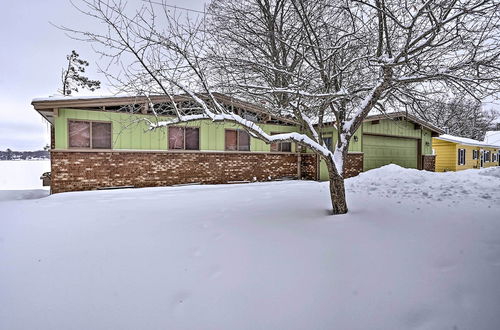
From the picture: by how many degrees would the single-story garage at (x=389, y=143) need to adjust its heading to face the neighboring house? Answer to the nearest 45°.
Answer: approximately 90° to its left

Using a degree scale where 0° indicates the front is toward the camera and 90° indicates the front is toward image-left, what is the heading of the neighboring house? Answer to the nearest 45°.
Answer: approximately 315°

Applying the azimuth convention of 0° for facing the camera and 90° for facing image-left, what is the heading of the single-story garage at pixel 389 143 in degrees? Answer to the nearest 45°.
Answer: approximately 315°

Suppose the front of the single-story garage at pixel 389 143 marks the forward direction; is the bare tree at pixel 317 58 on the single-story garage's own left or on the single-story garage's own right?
on the single-story garage's own right

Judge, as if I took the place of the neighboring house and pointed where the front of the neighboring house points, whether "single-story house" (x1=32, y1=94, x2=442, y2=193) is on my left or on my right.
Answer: on my right

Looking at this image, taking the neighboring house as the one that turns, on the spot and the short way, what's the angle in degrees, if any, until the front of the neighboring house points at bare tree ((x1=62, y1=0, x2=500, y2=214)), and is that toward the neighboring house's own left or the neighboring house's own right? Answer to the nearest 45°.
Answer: approximately 45° to the neighboring house's own right
